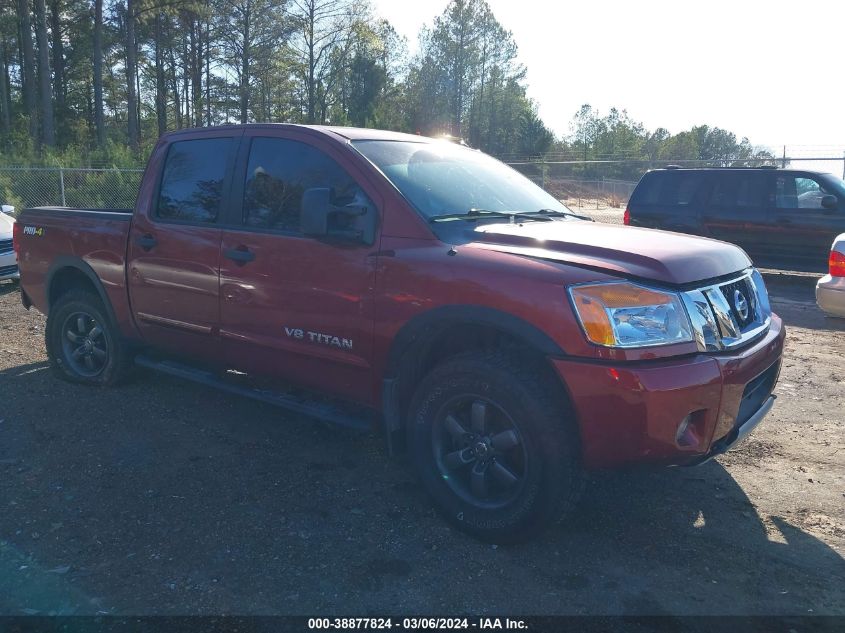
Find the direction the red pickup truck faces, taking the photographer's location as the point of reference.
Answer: facing the viewer and to the right of the viewer

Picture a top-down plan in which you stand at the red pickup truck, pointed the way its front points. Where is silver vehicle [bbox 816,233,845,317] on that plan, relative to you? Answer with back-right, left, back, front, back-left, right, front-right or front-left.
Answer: left

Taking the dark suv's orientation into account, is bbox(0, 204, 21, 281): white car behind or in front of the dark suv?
behind

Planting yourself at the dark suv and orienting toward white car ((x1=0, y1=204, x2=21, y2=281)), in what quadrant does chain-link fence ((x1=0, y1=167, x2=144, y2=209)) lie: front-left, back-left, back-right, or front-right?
front-right

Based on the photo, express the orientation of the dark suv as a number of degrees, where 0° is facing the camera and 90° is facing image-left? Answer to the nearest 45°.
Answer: approximately 270°
